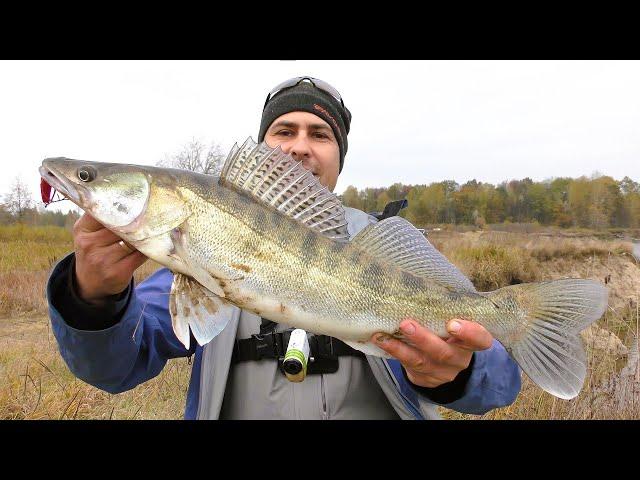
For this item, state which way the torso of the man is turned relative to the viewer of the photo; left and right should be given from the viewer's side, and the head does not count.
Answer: facing the viewer

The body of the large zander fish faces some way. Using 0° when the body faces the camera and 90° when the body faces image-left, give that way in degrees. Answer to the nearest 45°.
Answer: approximately 90°

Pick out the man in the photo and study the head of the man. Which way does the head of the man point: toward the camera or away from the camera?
toward the camera
